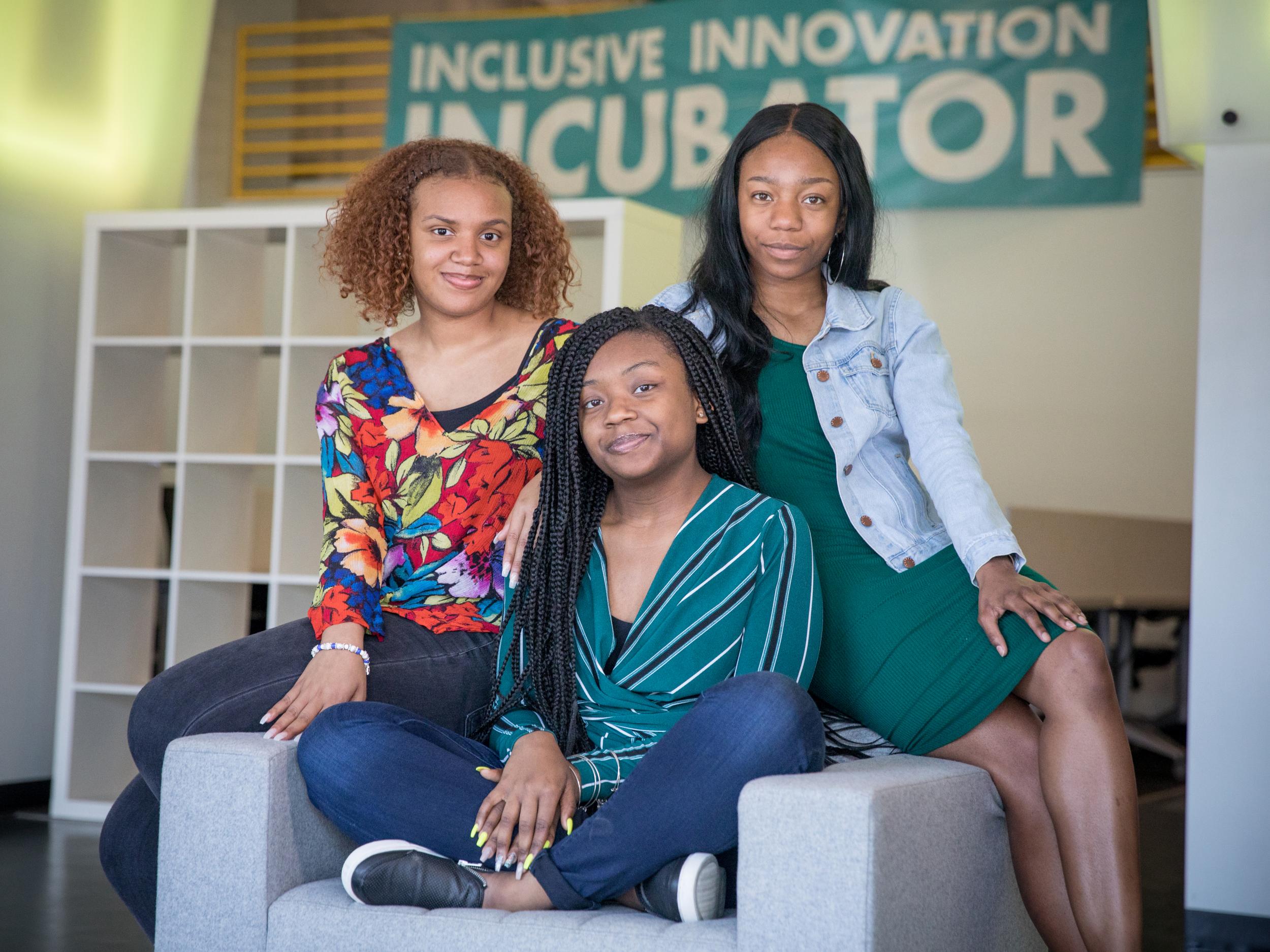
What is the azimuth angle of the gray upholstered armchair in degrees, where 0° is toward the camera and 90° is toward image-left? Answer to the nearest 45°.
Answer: approximately 45°
